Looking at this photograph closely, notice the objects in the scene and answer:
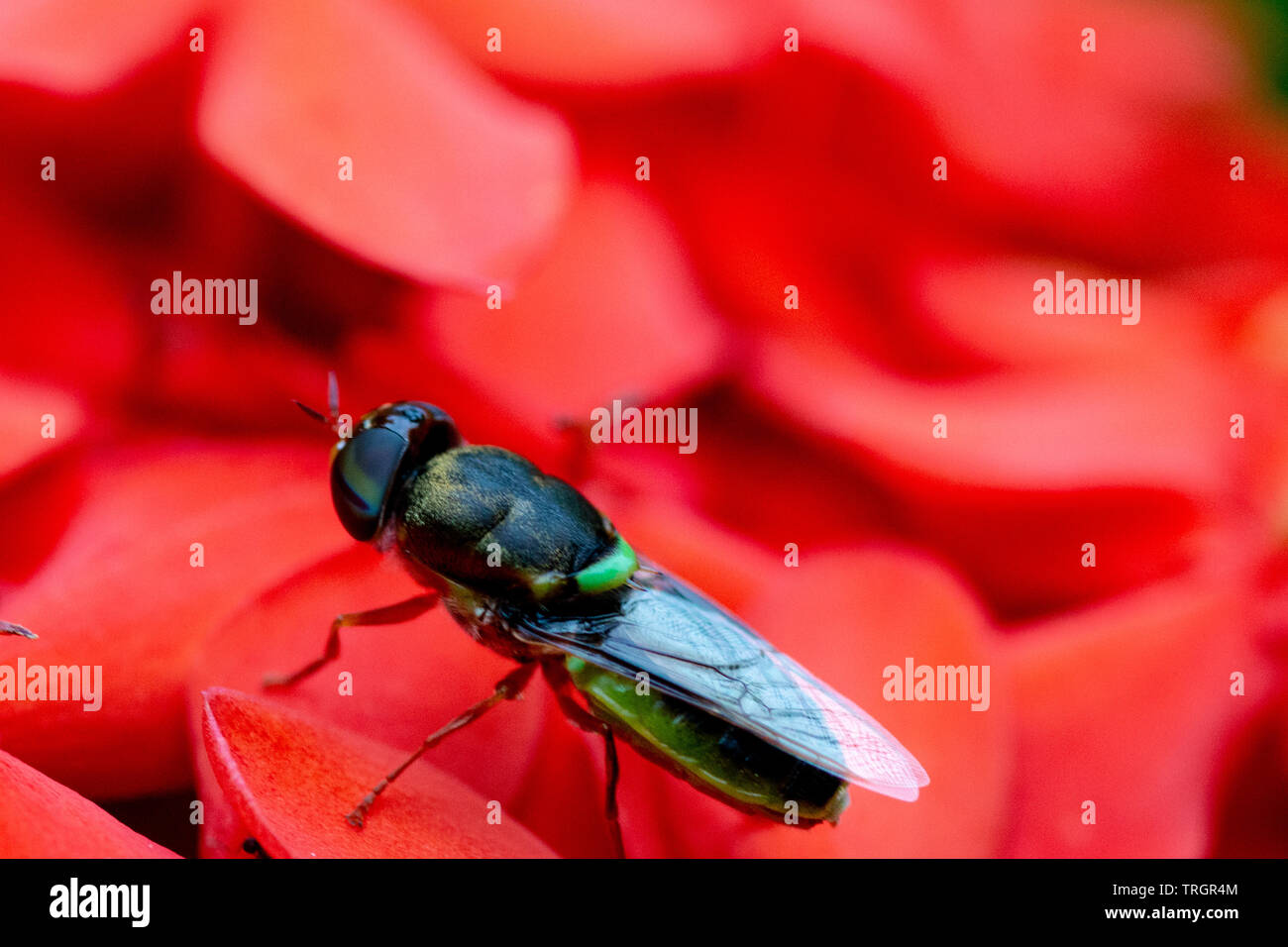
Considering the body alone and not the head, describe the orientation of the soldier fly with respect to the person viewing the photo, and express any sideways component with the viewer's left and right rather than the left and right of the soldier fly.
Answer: facing away from the viewer and to the left of the viewer
